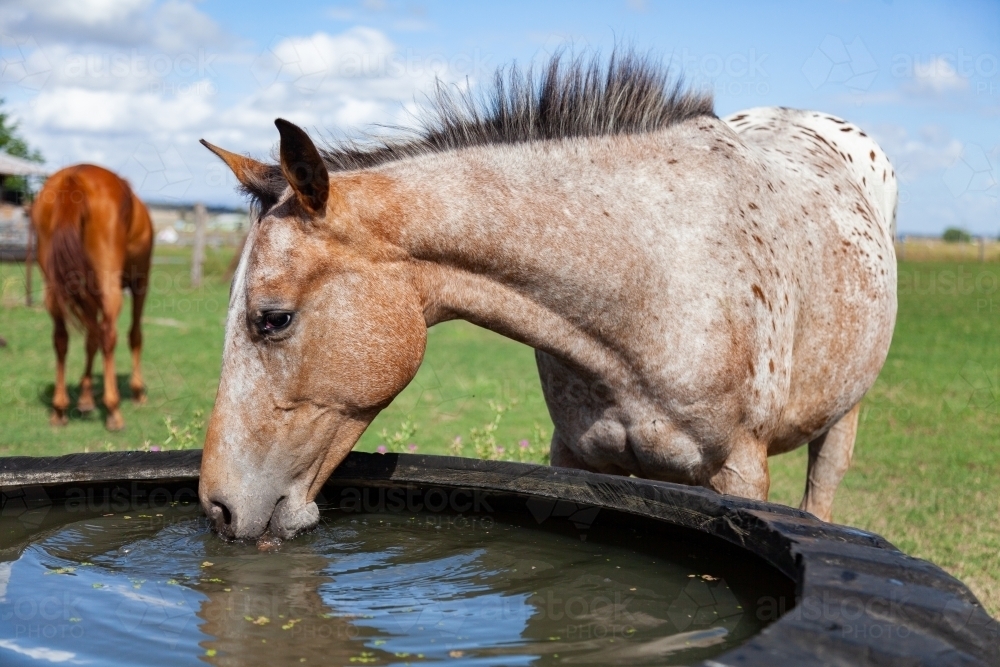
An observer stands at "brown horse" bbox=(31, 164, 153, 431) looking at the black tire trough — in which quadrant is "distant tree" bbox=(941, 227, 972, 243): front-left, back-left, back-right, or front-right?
back-left

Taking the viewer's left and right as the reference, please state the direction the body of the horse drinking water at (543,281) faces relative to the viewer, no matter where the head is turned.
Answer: facing the viewer and to the left of the viewer

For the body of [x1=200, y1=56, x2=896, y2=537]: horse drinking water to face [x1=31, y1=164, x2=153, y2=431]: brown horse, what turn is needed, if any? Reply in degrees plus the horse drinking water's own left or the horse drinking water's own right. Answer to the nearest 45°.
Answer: approximately 90° to the horse drinking water's own right

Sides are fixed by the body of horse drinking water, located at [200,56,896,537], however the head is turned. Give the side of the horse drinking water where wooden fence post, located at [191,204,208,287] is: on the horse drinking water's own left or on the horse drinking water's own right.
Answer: on the horse drinking water's own right

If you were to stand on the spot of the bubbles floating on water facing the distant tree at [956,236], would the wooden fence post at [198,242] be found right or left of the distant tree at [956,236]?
left
